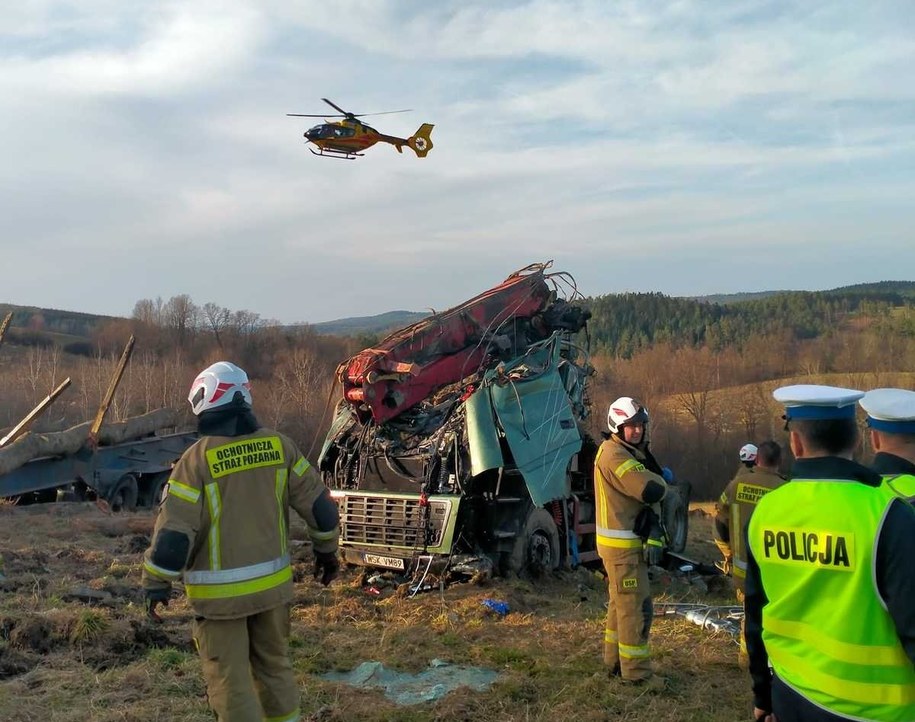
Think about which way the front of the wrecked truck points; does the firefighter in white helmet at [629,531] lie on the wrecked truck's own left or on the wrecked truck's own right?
on the wrecked truck's own left

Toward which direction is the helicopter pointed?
to the viewer's left

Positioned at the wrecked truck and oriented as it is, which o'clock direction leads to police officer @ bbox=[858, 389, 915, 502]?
The police officer is roughly at 10 o'clock from the wrecked truck.

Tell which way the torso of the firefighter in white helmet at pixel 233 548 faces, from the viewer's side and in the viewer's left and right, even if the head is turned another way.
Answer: facing away from the viewer

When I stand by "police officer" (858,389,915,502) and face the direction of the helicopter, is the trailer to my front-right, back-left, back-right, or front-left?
front-left

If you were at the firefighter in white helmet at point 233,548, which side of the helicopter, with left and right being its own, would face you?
left

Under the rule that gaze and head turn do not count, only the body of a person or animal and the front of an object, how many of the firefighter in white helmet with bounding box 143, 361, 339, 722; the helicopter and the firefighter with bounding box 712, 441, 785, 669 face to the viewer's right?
0

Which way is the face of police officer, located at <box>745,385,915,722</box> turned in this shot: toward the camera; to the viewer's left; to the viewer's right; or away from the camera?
away from the camera

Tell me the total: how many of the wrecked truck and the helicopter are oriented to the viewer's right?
0

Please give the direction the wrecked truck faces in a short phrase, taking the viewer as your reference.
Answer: facing the viewer and to the left of the viewer

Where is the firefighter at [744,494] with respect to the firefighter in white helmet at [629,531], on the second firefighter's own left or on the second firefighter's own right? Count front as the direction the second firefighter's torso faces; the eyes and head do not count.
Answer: on the second firefighter's own left

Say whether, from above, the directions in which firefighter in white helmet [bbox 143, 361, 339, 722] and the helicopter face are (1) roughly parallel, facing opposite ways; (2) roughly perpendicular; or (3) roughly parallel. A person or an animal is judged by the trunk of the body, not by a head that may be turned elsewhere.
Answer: roughly perpendicular

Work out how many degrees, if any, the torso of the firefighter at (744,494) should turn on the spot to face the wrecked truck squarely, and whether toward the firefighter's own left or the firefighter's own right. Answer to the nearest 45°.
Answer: approximately 45° to the firefighter's own left
